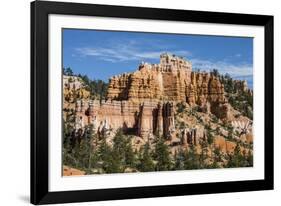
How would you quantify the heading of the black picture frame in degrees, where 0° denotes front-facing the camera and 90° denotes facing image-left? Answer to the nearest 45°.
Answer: approximately 315°
